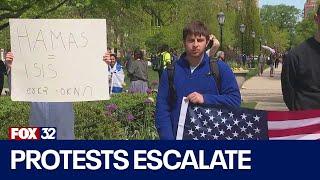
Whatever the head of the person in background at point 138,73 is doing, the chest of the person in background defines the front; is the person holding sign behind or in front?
behind

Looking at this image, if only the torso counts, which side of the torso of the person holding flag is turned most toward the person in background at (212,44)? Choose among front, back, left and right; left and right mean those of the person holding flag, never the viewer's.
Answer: back

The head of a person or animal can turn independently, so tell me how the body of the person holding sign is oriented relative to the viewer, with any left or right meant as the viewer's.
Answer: facing the viewer

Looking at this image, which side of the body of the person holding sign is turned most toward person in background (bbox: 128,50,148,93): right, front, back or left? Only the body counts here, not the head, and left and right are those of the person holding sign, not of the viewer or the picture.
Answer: back

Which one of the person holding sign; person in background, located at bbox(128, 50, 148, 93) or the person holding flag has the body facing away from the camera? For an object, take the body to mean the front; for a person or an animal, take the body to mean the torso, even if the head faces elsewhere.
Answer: the person in background

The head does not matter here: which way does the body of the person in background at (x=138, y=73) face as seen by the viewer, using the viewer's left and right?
facing away from the viewer

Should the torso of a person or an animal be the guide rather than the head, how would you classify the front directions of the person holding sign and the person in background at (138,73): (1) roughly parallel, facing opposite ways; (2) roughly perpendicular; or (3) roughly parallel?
roughly parallel, facing opposite ways

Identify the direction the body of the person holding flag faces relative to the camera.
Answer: toward the camera

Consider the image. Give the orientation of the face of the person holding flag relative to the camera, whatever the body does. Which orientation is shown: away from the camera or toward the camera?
toward the camera

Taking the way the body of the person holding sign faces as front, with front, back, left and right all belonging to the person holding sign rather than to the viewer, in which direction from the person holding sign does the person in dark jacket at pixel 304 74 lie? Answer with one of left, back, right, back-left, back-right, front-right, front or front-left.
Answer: front-left
